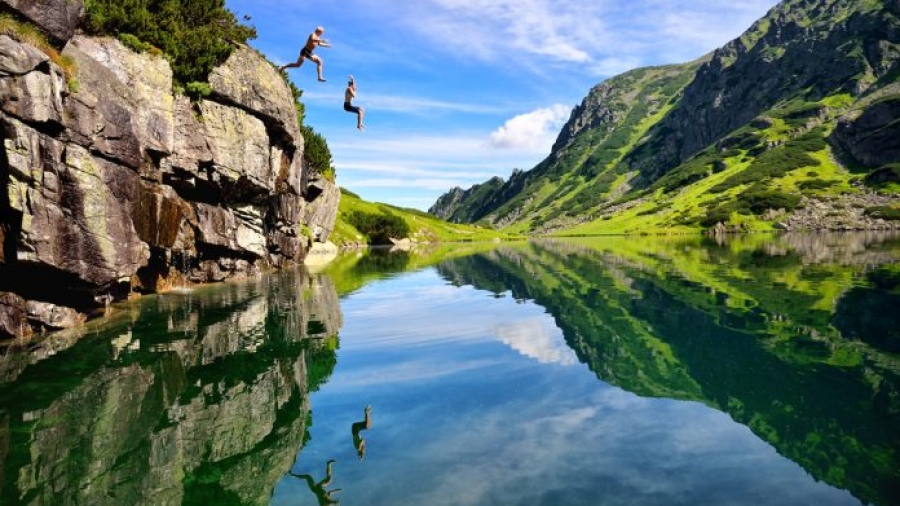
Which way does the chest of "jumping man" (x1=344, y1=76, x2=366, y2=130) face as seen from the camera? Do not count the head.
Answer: to the viewer's right

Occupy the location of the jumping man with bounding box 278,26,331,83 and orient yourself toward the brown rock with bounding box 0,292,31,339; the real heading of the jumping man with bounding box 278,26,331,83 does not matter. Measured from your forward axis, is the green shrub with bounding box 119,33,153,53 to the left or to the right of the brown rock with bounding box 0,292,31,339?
right

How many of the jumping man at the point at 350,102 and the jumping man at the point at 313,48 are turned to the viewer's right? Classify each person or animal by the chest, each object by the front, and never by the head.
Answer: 2

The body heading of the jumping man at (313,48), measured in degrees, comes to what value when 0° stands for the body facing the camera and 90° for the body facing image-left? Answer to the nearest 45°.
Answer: approximately 270°

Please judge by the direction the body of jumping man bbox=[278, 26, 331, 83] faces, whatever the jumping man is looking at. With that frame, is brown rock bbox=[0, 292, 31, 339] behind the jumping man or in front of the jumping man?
behind

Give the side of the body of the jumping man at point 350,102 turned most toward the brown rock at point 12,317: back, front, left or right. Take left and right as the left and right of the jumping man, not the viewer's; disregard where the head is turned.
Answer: back

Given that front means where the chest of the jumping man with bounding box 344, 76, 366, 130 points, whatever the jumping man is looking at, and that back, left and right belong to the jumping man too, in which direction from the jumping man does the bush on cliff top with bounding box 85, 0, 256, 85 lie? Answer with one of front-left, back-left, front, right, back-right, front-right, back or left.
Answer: back-left

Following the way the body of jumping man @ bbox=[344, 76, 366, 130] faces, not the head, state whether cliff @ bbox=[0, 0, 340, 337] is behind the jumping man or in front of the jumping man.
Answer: behind
